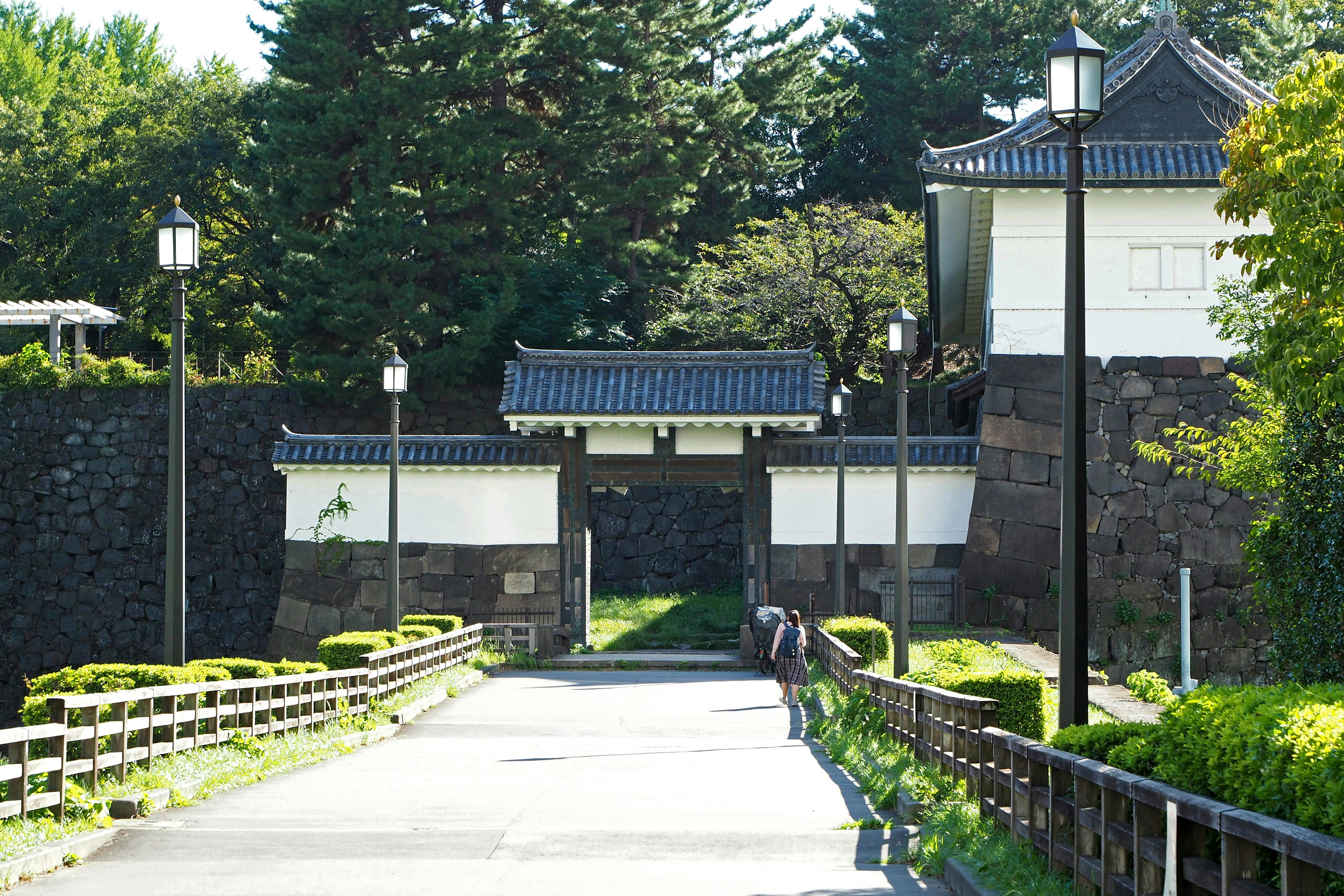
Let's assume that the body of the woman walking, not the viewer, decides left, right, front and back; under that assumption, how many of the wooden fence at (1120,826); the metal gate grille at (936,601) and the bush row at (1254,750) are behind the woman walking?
2

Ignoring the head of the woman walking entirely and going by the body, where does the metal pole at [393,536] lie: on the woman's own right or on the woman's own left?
on the woman's own left

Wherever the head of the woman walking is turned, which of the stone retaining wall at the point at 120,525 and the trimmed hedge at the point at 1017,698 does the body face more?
the stone retaining wall

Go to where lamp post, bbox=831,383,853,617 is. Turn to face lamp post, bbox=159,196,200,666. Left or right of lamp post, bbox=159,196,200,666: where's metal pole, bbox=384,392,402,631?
right

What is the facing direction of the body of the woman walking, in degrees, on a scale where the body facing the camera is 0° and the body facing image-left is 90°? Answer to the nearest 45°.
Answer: approximately 180°

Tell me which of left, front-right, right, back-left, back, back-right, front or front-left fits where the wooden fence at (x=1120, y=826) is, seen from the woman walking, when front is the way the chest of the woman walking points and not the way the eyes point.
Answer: back

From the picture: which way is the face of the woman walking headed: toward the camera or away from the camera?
away from the camera
